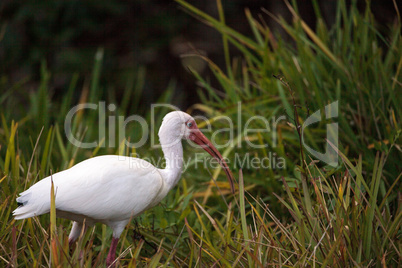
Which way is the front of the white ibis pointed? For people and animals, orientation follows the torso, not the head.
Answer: to the viewer's right
